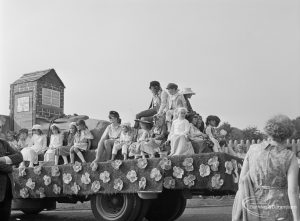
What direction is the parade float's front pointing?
to the viewer's left

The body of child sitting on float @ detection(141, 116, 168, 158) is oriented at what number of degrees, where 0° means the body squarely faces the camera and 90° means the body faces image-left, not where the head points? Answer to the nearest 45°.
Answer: approximately 45°

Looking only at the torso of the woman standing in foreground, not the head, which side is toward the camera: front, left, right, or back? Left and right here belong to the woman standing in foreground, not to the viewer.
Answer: back

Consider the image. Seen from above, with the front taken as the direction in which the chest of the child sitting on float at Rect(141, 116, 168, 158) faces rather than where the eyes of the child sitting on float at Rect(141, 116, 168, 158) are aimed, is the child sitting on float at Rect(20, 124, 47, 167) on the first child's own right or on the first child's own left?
on the first child's own right

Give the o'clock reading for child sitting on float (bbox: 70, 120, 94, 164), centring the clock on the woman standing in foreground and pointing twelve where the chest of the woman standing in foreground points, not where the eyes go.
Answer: The child sitting on float is roughly at 11 o'clock from the woman standing in foreground.

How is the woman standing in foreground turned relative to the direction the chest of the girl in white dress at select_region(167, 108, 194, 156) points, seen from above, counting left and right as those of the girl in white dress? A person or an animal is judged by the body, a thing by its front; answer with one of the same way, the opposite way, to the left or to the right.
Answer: the opposite way

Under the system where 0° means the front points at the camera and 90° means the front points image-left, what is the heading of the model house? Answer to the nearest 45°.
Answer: approximately 45°

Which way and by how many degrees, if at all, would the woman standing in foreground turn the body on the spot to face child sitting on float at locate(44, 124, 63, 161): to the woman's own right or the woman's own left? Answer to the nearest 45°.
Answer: approximately 45° to the woman's own left

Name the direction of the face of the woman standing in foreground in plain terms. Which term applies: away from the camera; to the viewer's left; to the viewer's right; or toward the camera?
away from the camera

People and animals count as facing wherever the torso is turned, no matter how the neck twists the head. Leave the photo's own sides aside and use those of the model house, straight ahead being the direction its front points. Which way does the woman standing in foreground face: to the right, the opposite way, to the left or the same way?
the opposite way

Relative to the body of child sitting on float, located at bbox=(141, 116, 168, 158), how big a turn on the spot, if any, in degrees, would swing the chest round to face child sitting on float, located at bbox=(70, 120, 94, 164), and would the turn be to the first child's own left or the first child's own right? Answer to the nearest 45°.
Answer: approximately 90° to the first child's own right

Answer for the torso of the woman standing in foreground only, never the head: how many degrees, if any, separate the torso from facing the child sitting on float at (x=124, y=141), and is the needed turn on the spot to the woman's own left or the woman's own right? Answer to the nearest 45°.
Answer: approximately 45° to the woman's own left
